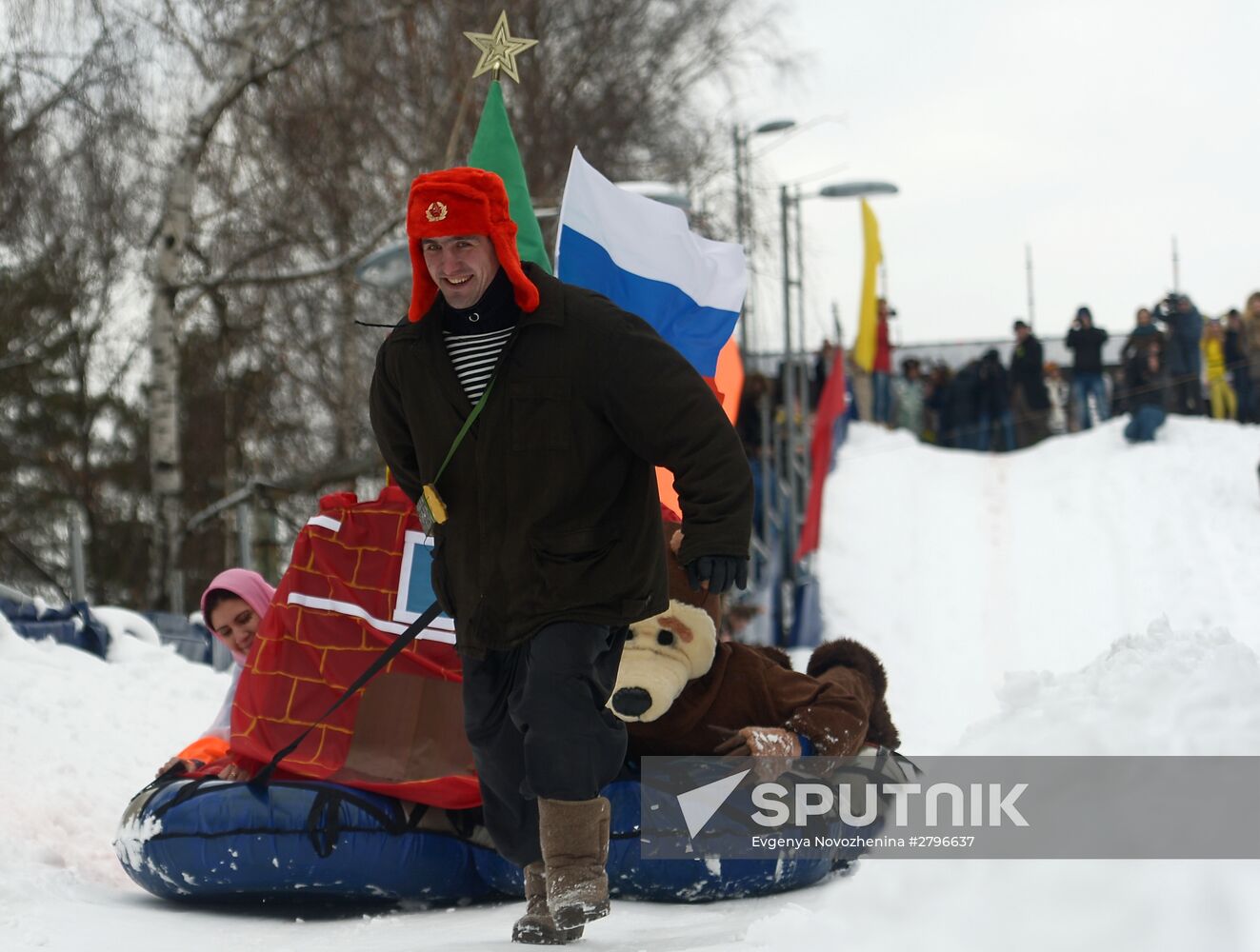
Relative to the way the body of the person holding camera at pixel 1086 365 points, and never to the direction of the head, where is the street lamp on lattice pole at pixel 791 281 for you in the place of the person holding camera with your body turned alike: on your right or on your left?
on your right

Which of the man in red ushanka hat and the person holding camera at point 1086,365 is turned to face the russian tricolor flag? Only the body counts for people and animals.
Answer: the person holding camera

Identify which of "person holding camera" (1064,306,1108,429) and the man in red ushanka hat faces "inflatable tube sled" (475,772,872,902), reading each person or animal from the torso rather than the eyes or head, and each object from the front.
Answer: the person holding camera

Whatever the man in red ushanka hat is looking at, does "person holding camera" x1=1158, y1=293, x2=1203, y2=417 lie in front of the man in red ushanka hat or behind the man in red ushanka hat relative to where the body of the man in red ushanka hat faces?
behind

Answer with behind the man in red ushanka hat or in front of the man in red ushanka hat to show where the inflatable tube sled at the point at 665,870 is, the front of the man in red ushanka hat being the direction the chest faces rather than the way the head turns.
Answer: behind

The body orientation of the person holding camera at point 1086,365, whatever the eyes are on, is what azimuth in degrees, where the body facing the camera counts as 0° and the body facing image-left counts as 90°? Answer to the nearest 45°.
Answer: approximately 0°

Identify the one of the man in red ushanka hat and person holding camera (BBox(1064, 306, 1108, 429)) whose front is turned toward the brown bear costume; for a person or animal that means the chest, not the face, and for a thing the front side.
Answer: the person holding camera

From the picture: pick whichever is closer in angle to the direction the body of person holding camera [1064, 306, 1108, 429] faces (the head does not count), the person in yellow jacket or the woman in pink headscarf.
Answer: the woman in pink headscarf

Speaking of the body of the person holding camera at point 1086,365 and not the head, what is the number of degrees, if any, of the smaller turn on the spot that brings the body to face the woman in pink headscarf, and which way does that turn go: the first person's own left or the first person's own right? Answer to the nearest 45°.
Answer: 0° — they already face them

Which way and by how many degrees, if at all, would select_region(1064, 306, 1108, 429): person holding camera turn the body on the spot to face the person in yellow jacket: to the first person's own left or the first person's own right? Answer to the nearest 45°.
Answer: approximately 90° to the first person's own left
